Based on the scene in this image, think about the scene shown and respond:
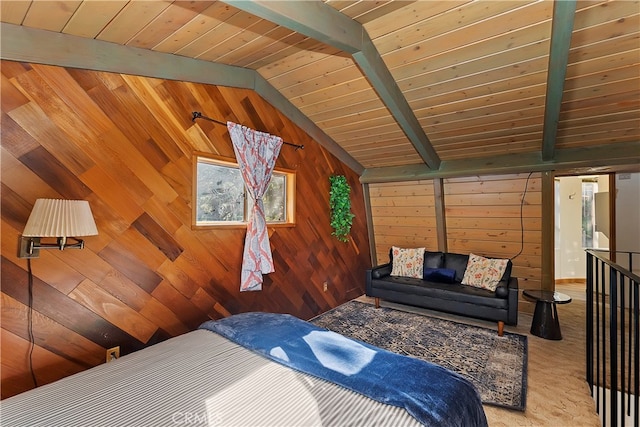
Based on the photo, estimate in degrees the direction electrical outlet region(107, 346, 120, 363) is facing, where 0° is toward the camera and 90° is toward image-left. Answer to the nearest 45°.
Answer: approximately 315°

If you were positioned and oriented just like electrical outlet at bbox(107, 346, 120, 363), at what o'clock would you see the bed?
The bed is roughly at 1 o'clock from the electrical outlet.

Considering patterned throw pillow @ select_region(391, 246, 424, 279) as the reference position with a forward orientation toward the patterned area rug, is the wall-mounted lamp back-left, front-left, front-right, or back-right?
front-right

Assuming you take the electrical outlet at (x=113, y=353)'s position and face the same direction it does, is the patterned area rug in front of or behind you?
in front

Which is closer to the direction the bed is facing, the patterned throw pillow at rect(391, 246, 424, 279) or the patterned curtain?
the patterned throw pillow

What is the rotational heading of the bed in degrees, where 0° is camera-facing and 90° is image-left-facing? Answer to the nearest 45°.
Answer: approximately 225°

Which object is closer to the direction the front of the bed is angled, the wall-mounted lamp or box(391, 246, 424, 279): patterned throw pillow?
the patterned throw pillow

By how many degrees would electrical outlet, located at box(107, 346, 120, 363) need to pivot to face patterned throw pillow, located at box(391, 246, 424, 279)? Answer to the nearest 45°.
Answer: approximately 45° to its left

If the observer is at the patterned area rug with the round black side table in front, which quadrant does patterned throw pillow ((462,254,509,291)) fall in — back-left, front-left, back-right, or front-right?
front-left

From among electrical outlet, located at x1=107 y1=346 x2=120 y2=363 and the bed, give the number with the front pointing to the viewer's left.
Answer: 0

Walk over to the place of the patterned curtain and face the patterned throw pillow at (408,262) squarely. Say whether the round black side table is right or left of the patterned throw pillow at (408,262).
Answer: right

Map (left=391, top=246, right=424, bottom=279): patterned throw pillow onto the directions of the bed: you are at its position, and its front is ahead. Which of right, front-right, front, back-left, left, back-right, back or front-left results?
front

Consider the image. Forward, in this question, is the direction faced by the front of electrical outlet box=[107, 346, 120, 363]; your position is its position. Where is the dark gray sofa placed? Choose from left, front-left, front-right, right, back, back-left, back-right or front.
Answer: front-left

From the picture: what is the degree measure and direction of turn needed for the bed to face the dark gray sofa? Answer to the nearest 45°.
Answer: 0° — it already faces it
